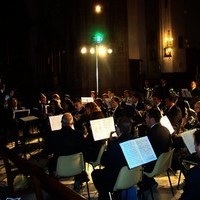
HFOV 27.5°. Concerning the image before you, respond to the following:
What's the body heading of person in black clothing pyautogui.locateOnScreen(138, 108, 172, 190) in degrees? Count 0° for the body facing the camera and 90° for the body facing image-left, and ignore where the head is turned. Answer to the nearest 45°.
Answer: approximately 135°

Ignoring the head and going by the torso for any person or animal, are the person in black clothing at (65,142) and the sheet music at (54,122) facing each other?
yes

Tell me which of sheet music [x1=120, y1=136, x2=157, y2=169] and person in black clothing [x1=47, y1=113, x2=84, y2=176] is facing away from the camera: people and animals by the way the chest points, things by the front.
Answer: the person in black clothing

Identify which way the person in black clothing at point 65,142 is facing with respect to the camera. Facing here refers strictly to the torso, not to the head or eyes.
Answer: away from the camera

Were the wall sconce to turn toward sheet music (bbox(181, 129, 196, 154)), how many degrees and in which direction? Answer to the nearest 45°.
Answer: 0° — it already faces it

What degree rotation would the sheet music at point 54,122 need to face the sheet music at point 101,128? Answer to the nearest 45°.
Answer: approximately 45° to its left

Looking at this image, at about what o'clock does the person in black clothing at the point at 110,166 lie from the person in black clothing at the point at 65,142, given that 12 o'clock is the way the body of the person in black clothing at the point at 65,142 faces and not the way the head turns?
the person in black clothing at the point at 110,166 is roughly at 5 o'clock from the person in black clothing at the point at 65,142.
